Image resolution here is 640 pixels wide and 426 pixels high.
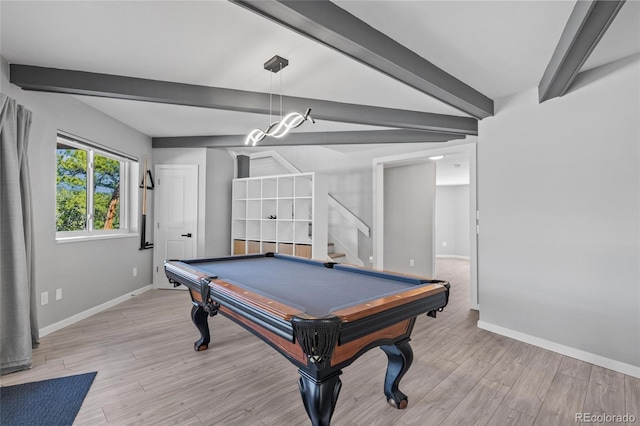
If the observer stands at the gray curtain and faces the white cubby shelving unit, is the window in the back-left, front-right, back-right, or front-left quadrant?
front-left

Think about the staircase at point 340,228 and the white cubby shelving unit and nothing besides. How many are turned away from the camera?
0

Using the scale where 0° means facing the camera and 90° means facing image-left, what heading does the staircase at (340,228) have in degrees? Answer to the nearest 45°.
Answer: approximately 315°

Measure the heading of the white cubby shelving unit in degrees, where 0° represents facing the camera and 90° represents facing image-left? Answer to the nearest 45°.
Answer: approximately 45°

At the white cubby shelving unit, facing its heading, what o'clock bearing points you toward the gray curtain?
The gray curtain is roughly at 12 o'clock from the white cubby shelving unit.

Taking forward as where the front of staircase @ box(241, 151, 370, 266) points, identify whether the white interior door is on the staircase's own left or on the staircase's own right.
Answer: on the staircase's own right

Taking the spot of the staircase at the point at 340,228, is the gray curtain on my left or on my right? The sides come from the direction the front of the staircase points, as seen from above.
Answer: on my right

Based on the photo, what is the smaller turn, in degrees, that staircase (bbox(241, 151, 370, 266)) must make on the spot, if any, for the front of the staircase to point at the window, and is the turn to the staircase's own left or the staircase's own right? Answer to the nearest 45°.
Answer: approximately 90° to the staircase's own right

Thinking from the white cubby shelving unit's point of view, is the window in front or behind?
in front

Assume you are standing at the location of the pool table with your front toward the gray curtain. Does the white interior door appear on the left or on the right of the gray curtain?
right

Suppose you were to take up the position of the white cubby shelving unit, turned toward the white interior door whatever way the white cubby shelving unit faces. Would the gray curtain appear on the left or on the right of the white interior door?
left
